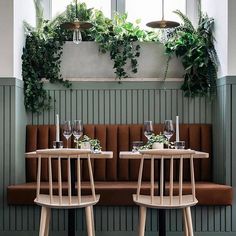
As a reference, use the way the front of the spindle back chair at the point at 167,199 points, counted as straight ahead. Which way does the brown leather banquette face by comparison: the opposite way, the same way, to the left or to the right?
the opposite way

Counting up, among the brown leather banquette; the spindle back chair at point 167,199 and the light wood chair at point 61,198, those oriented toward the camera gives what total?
1

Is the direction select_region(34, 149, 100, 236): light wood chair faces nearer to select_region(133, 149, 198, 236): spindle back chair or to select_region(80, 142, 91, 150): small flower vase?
the small flower vase

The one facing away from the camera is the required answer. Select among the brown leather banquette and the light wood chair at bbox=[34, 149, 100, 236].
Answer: the light wood chair

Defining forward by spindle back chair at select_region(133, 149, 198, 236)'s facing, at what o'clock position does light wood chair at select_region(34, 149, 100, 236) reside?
The light wood chair is roughly at 9 o'clock from the spindle back chair.

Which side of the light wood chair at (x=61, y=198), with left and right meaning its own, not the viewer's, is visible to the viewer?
back

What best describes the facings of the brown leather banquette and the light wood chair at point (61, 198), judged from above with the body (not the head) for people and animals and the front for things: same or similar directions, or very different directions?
very different directions

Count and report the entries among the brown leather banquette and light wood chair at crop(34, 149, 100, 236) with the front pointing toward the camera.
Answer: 1

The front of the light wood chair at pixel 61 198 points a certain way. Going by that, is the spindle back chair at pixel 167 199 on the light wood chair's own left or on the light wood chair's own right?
on the light wood chair's own right

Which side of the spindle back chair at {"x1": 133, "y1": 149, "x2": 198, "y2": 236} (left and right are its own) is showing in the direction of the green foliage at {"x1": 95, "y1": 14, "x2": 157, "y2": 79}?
front

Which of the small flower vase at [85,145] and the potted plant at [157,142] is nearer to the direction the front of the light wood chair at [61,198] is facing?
the small flower vase

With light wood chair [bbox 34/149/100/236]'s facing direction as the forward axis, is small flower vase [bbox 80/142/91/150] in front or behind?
in front

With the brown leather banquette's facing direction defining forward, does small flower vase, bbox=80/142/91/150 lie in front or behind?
in front

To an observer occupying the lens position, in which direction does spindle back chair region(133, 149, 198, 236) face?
facing away from the viewer

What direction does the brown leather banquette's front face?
toward the camera
